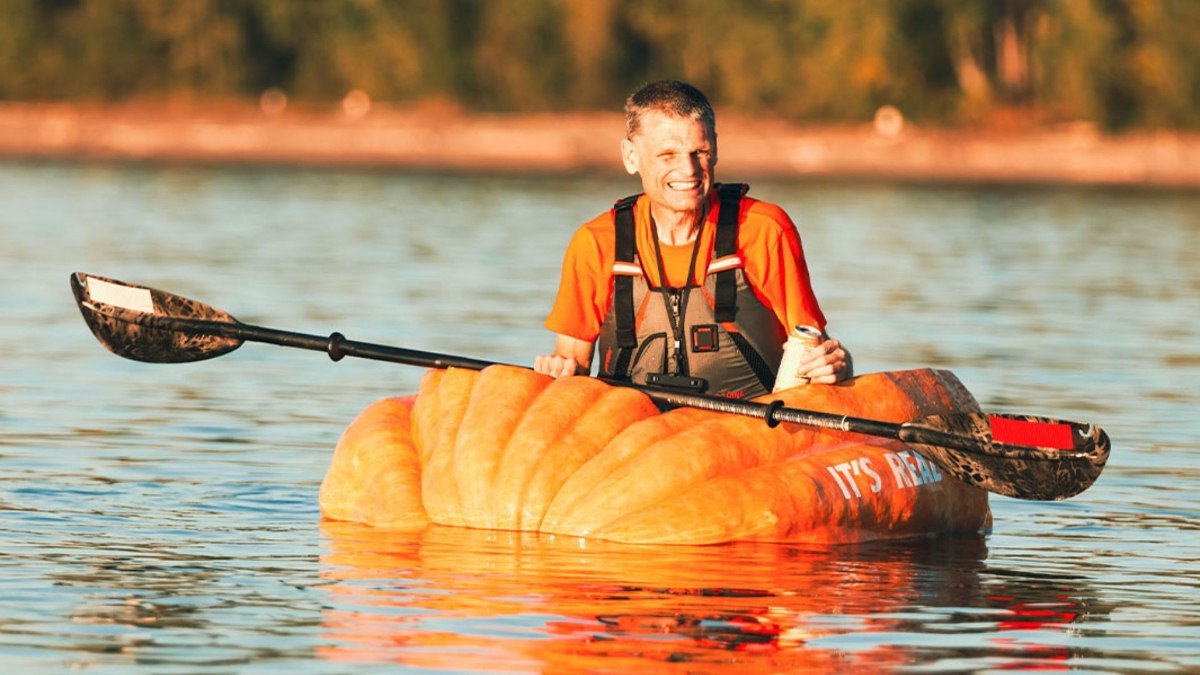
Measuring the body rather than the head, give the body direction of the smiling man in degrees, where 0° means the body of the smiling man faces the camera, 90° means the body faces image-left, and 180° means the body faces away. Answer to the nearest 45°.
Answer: approximately 0°
